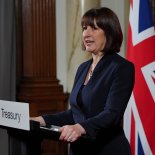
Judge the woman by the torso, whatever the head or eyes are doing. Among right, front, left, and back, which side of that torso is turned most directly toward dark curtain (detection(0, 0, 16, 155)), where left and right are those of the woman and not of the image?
right

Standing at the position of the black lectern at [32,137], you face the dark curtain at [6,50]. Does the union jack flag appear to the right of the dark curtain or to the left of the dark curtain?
right

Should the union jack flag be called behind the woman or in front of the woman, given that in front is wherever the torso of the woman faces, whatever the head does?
behind

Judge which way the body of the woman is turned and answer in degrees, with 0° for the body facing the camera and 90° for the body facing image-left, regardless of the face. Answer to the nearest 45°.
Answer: approximately 45°
